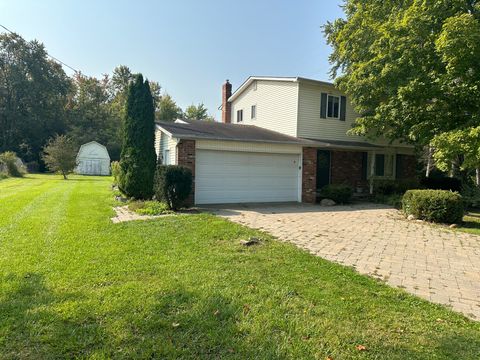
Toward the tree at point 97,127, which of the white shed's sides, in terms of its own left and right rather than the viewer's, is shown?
back

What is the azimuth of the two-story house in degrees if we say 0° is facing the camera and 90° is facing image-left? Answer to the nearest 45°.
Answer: approximately 315°

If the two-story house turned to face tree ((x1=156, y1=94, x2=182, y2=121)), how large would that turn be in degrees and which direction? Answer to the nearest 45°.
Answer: approximately 180°

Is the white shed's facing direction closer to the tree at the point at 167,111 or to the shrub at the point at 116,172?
the shrub

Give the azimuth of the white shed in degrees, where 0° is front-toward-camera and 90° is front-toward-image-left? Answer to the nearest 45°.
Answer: approximately 0°

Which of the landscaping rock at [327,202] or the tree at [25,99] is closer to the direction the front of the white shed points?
the landscaping rock
